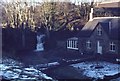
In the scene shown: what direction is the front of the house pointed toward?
toward the camera

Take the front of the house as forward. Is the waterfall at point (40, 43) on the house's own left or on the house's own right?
on the house's own right
